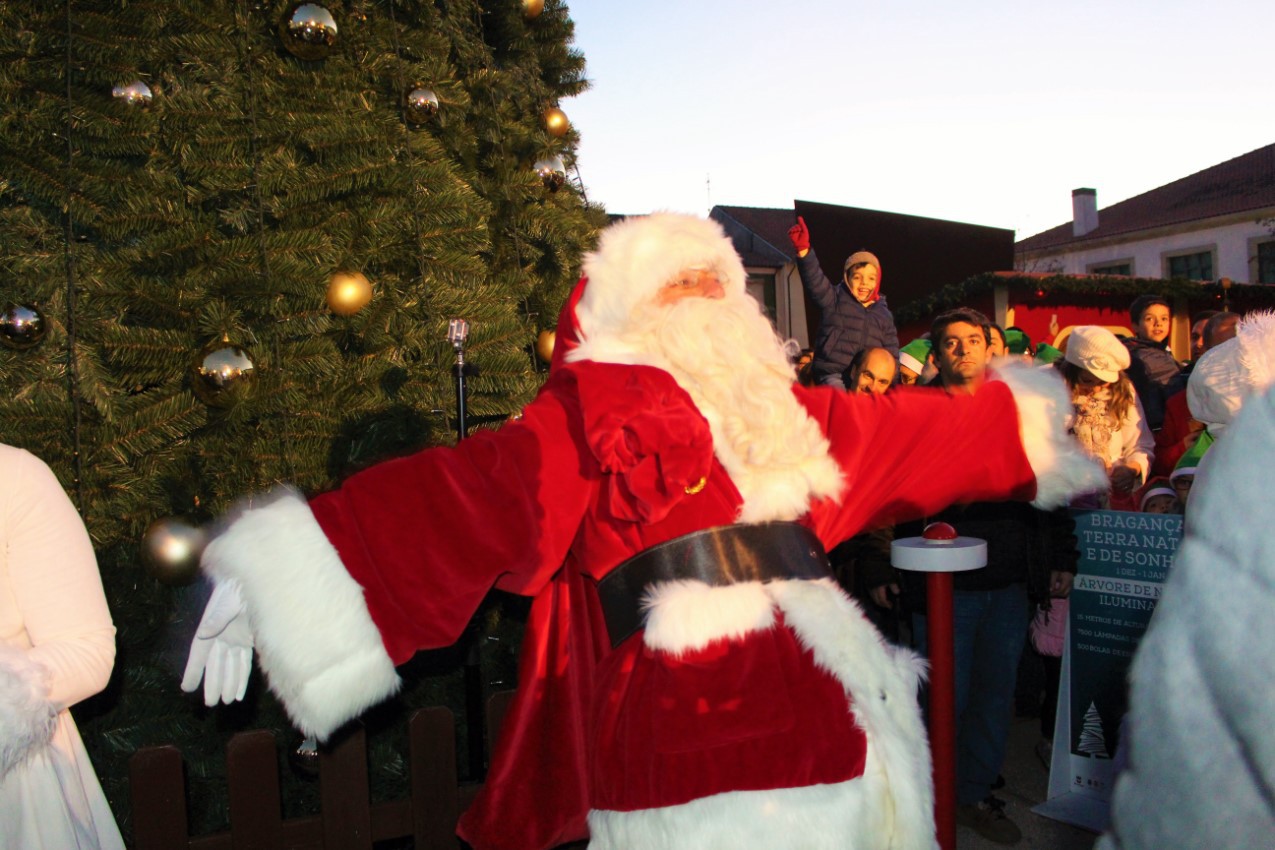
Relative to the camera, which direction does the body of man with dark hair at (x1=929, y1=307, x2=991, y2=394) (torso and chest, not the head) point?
toward the camera

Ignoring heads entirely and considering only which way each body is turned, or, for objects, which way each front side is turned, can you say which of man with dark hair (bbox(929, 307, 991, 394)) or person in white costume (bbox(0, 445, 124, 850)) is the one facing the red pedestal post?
the man with dark hair

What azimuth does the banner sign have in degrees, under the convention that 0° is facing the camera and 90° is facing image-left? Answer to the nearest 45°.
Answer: approximately 0°

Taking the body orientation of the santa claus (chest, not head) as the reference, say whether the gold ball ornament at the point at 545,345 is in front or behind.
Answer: behind

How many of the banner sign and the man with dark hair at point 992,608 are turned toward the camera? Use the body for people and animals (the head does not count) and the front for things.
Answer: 2

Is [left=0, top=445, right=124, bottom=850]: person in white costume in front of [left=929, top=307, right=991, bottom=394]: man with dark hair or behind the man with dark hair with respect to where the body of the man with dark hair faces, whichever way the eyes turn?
in front

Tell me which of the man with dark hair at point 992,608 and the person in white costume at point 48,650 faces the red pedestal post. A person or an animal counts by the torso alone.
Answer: the man with dark hair

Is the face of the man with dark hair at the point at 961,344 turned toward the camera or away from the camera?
toward the camera
